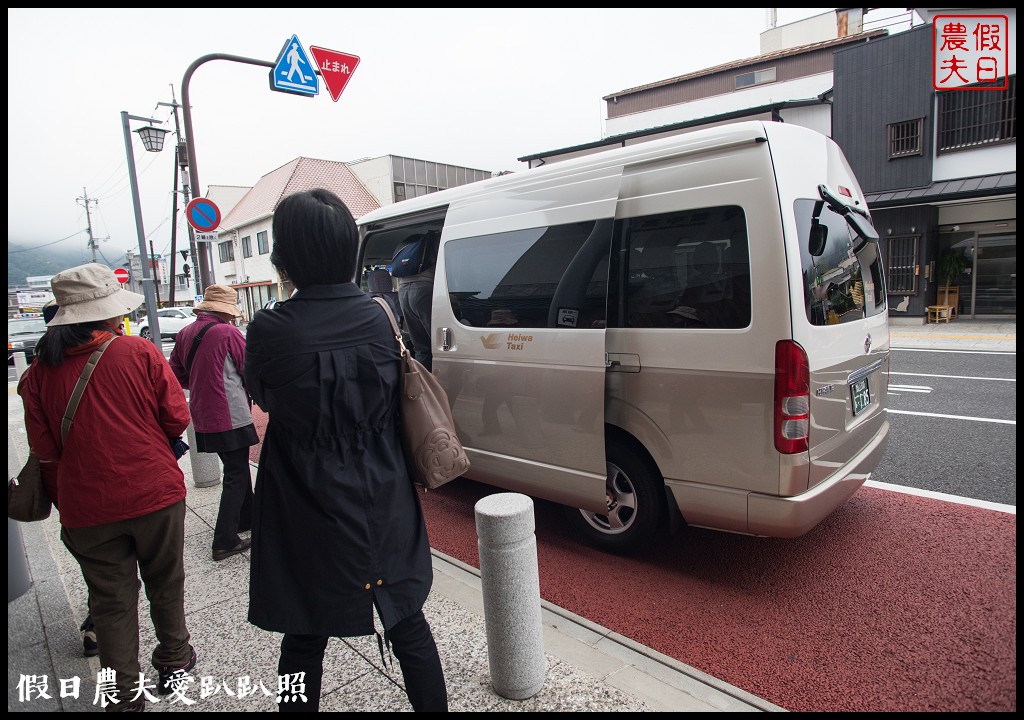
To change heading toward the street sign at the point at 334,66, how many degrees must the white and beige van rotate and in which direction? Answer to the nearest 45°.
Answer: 0° — it already faces it

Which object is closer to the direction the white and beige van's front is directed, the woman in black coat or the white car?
the white car

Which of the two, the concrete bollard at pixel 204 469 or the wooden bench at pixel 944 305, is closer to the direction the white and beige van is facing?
the concrete bollard

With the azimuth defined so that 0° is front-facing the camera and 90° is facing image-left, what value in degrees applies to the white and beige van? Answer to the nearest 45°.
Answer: approximately 135°

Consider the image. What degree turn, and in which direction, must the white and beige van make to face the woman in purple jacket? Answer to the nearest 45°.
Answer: approximately 45° to its left

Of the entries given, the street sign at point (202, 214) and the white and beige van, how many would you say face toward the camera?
1

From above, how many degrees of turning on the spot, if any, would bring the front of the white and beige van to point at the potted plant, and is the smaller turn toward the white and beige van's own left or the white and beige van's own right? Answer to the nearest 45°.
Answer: approximately 90° to the white and beige van's own right

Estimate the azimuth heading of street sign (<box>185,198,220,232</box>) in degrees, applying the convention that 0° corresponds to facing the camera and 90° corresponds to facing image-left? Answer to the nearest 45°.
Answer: approximately 0°
